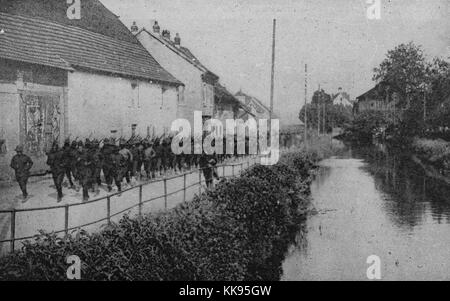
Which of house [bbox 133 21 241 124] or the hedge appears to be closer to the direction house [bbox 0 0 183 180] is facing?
the hedge

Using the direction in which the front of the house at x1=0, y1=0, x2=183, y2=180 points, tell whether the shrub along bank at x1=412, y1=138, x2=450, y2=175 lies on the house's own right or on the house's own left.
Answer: on the house's own left

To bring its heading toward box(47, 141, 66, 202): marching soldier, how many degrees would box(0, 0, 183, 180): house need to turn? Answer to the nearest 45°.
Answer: approximately 45° to its right

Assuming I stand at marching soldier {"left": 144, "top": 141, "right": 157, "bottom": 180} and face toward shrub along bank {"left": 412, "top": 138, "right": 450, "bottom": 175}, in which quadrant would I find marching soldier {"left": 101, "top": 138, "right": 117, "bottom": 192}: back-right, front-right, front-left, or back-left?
back-right

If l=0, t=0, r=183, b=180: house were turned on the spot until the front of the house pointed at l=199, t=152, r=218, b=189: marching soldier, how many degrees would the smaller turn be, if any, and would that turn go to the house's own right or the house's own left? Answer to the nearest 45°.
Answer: approximately 45° to the house's own left

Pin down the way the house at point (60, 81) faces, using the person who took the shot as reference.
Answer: facing the viewer and to the right of the viewer

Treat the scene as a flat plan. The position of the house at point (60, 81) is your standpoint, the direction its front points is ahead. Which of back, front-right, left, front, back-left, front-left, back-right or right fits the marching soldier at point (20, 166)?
front-right

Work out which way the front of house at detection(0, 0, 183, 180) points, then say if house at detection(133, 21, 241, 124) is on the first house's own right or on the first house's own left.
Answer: on the first house's own left
